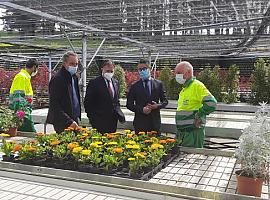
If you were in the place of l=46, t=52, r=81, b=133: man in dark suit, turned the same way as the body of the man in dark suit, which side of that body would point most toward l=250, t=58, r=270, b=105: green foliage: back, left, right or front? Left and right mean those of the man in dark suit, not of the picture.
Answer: left

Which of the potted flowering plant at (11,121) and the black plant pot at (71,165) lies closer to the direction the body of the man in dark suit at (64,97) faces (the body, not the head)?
the black plant pot

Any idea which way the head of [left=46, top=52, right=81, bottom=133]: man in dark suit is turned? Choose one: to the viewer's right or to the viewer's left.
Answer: to the viewer's right

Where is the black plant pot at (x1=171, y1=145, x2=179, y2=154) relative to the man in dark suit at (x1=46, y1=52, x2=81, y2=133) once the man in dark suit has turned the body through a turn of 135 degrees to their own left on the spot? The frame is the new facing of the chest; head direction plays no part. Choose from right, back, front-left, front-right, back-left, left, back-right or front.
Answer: back-right

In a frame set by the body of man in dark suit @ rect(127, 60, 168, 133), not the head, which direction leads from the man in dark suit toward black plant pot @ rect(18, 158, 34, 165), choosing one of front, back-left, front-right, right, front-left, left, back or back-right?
front-right

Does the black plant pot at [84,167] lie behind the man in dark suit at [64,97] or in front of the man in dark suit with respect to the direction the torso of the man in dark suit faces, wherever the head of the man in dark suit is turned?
in front

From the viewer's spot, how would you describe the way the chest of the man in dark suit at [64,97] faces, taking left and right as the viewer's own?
facing the viewer and to the right of the viewer

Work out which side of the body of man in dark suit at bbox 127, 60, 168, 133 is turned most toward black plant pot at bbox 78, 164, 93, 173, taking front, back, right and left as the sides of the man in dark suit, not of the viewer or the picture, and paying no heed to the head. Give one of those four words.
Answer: front

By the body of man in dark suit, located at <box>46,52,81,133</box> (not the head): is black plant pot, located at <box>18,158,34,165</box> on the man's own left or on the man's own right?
on the man's own right

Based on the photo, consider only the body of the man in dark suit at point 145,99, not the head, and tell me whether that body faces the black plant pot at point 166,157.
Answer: yes

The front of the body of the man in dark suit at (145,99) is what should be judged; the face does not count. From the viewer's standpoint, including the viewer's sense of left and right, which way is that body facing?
facing the viewer

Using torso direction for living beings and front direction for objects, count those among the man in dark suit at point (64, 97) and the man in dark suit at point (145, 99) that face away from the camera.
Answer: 0
